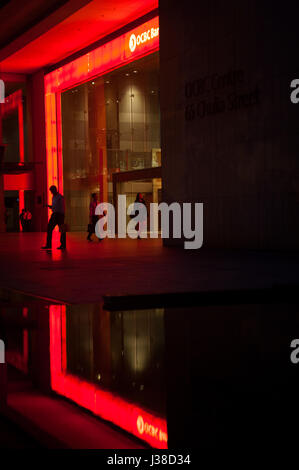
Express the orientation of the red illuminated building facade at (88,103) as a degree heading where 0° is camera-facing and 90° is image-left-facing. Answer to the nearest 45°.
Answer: approximately 45°
